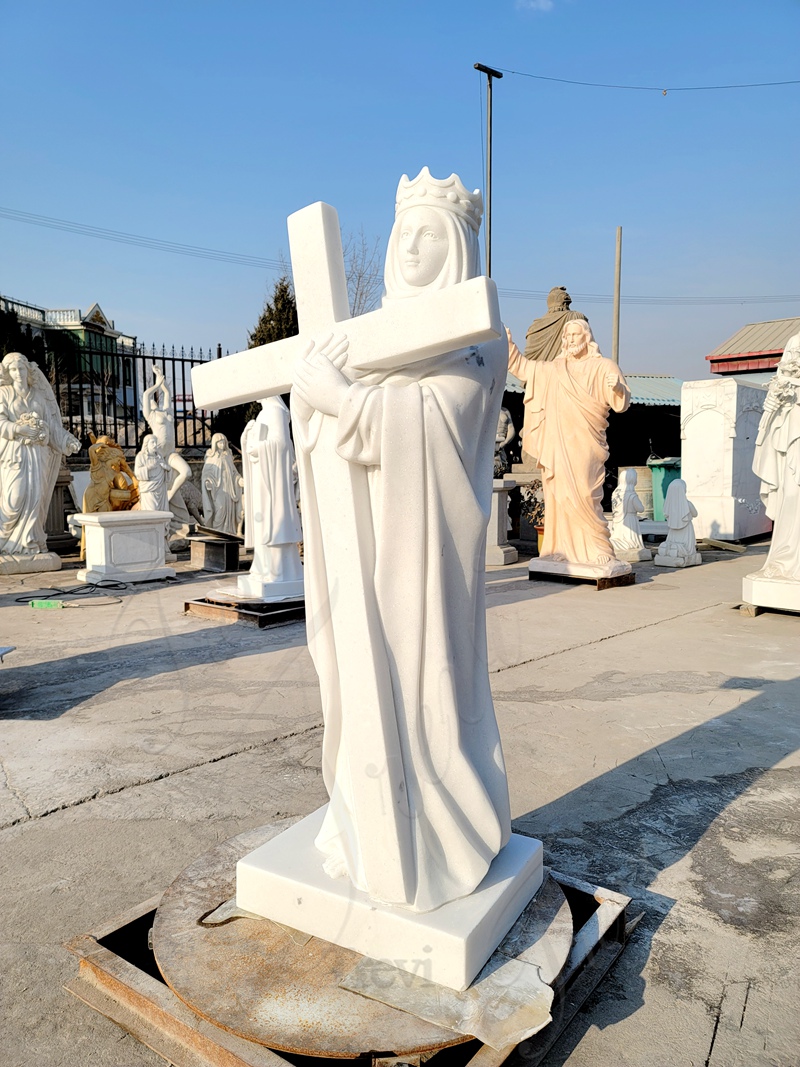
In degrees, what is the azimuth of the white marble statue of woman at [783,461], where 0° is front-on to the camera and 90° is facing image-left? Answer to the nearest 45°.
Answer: approximately 45°

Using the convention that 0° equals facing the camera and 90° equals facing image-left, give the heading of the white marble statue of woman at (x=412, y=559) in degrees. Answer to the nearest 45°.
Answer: approximately 45°

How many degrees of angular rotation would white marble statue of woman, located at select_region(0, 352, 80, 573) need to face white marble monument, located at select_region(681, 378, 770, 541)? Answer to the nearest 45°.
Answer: approximately 90° to its left

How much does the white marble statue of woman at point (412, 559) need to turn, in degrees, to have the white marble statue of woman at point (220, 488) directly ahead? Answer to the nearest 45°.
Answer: approximately 135° to its right

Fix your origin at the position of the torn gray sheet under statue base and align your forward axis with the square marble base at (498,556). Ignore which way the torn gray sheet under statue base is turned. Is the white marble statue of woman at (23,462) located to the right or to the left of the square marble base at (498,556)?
left

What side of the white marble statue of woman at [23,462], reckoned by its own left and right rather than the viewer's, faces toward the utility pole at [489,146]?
left
